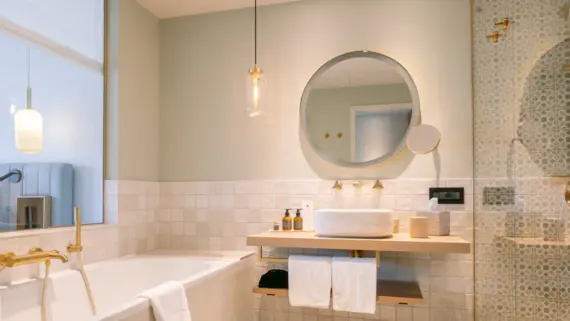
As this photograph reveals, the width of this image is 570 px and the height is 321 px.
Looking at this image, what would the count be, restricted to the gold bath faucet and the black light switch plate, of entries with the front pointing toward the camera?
1

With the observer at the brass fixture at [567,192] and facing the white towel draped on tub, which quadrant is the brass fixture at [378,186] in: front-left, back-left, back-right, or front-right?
front-right

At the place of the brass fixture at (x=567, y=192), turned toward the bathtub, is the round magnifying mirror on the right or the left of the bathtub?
right

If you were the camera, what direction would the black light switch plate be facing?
facing the viewer

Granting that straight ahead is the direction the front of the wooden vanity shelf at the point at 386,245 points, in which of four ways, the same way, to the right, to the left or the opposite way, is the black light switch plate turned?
the same way

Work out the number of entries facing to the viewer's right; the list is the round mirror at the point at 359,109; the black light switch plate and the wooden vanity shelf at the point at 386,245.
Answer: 0

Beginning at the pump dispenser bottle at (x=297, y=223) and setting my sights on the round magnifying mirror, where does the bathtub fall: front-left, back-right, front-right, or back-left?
back-right

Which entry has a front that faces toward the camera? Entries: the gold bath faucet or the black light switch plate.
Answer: the black light switch plate

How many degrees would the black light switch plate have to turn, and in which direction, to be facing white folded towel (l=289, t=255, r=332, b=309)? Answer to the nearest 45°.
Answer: approximately 45° to its right

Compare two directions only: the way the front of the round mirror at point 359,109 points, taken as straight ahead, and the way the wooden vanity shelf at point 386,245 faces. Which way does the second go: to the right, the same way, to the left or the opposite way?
the same way

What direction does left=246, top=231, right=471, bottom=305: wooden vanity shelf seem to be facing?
toward the camera
